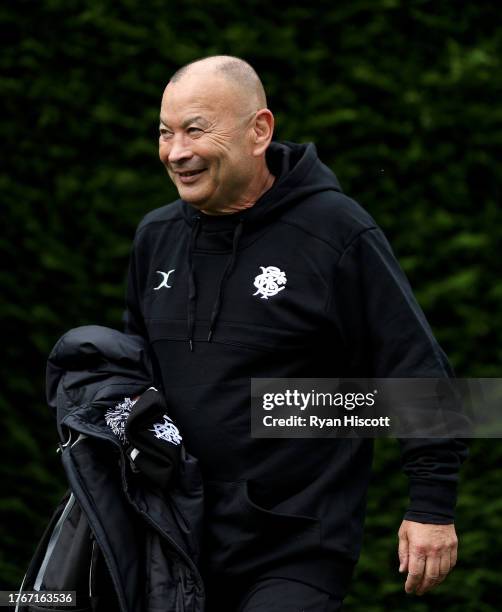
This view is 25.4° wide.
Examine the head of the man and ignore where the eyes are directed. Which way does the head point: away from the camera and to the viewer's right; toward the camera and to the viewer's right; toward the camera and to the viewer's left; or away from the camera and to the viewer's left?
toward the camera and to the viewer's left

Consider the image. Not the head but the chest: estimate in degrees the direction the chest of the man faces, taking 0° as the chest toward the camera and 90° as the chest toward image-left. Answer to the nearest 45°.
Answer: approximately 45°
